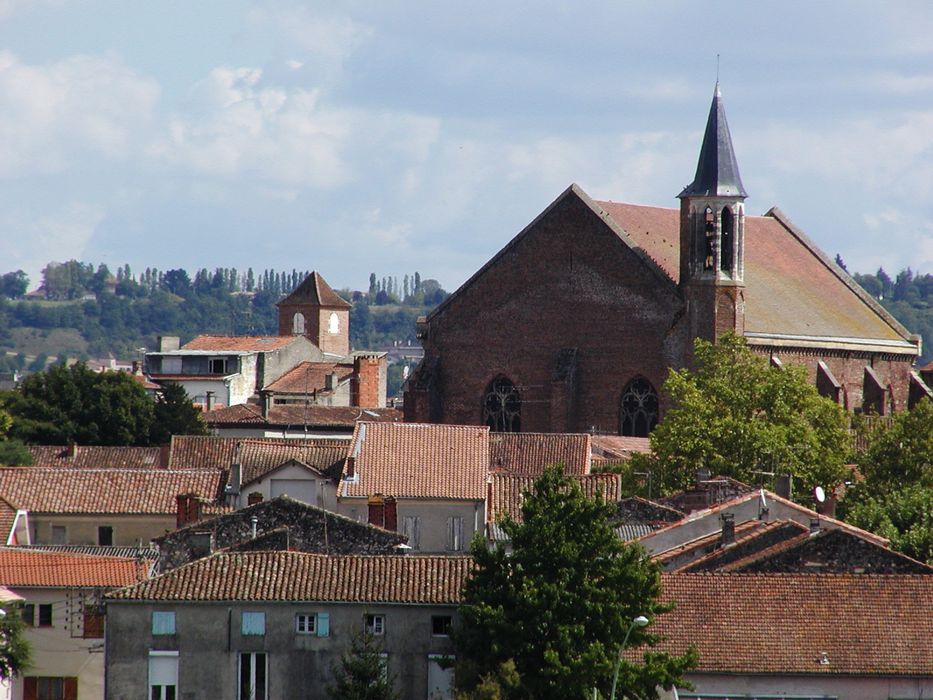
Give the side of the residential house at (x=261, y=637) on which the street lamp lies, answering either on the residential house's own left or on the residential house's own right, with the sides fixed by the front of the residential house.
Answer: on the residential house's own left

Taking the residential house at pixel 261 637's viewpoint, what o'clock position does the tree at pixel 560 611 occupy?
The tree is roughly at 10 o'clock from the residential house.

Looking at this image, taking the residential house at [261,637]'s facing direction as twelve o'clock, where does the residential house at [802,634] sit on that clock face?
the residential house at [802,634] is roughly at 9 o'clock from the residential house at [261,637].

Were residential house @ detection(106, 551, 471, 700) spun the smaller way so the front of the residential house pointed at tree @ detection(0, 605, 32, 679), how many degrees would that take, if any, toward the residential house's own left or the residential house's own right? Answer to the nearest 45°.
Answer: approximately 135° to the residential house's own right

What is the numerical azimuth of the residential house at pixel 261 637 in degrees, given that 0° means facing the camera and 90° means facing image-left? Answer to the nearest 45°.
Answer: approximately 0°

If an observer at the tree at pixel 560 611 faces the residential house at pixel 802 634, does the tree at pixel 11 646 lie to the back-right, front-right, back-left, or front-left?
back-left

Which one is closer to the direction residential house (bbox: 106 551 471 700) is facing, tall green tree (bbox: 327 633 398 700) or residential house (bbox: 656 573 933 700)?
the tall green tree

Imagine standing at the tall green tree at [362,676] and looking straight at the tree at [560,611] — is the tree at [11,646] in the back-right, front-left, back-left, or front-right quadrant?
back-left
